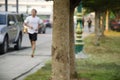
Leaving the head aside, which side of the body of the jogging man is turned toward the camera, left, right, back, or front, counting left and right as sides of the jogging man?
front

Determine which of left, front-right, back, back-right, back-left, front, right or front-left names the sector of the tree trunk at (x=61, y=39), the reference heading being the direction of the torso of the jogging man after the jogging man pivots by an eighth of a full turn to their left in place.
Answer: front-right

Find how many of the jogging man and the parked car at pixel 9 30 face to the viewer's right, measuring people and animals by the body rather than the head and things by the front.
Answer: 0
